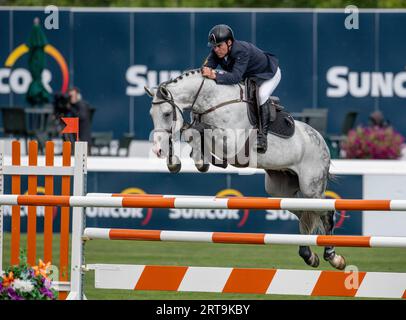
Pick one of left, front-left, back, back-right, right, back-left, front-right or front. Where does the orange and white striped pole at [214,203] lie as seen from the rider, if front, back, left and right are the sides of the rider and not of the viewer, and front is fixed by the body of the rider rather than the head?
front-left

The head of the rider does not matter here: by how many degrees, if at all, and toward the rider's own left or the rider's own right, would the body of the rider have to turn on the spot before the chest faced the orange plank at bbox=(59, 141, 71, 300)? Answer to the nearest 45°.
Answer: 0° — they already face it

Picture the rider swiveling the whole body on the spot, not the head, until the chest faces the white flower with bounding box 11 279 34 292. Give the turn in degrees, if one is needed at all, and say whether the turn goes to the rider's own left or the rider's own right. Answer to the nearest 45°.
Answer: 0° — they already face it

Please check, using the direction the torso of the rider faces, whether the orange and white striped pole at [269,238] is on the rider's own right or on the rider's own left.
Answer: on the rider's own left

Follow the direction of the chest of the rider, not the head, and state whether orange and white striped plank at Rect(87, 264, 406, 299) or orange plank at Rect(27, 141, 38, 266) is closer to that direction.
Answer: the orange plank

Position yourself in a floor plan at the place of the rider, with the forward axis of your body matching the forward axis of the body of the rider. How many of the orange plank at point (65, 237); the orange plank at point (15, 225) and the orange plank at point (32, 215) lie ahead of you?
3

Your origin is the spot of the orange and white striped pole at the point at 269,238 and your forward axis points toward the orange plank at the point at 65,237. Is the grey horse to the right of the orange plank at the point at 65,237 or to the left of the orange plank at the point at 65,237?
right

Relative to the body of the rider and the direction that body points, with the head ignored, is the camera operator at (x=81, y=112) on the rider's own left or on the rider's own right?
on the rider's own right

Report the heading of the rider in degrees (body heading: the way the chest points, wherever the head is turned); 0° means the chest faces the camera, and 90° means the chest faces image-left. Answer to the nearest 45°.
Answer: approximately 45°
